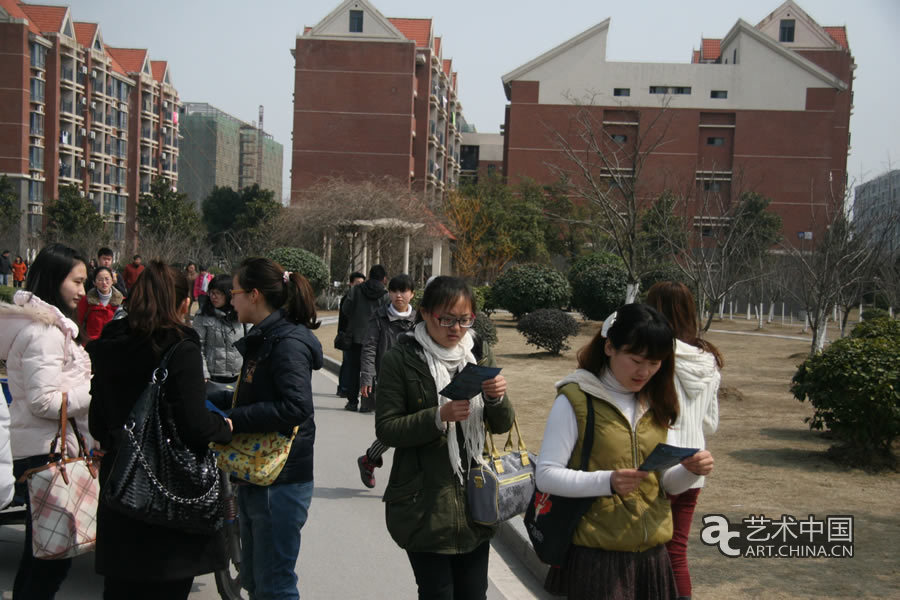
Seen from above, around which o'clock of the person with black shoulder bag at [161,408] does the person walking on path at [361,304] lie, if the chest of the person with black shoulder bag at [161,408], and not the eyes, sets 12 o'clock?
the person walking on path at [361,304] is roughly at 11 o'clock from the person with black shoulder bag at [161,408].

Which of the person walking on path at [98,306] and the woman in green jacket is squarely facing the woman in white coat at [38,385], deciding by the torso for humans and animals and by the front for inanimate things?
the person walking on path

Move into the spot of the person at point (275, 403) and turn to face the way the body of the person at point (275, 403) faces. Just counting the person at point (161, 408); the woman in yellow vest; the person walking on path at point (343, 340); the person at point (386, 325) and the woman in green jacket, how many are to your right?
2

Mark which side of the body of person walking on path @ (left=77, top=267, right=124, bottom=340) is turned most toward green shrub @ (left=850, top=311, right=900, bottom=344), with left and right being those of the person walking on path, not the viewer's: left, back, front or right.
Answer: left

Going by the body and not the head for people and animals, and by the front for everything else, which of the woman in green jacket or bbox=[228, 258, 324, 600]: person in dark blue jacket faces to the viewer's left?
the person in dark blue jacket

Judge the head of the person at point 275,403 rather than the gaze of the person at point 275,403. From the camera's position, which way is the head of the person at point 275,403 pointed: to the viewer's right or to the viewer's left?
to the viewer's left

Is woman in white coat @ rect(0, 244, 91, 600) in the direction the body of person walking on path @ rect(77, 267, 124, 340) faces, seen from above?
yes

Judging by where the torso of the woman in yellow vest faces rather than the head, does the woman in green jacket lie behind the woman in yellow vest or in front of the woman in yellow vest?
behind

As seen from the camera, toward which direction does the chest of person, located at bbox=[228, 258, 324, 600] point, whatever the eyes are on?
to the viewer's left

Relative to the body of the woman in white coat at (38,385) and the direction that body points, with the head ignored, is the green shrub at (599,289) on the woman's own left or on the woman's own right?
on the woman's own left

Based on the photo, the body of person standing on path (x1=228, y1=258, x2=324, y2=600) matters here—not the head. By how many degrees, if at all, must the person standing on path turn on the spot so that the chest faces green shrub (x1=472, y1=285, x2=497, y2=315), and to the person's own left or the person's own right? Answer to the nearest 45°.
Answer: approximately 90° to the person's own right

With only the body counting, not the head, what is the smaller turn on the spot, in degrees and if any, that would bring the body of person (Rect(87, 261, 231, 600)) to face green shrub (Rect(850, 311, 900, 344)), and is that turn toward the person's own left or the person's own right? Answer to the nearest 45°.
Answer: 0° — they already face it

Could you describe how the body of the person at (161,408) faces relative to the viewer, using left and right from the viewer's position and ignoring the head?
facing away from the viewer and to the right of the viewer

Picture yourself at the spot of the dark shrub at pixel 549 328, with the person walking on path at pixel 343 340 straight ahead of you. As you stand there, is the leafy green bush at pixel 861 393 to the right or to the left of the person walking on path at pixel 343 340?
left

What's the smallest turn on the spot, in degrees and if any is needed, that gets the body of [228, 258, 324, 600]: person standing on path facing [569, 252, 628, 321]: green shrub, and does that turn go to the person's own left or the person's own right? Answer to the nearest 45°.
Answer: approximately 135° to the person's own right

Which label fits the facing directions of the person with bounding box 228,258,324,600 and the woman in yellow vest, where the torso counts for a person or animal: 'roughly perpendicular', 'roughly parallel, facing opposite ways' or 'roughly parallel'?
roughly perpendicular

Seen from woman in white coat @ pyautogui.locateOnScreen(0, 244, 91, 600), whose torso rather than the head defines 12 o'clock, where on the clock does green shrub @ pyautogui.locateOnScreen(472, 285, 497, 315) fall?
The green shrub is roughly at 10 o'clock from the woman in white coat.

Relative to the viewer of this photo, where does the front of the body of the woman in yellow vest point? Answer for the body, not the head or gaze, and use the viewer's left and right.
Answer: facing the viewer and to the right of the viewer
